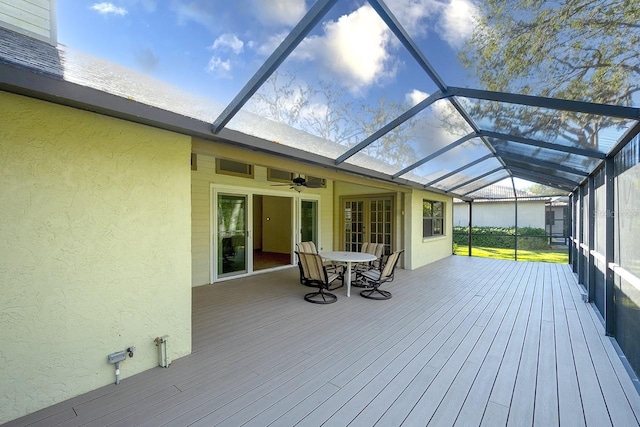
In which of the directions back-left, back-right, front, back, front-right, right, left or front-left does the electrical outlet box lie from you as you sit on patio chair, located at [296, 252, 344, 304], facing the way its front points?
back

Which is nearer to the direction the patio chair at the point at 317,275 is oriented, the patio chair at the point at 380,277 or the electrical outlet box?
the patio chair

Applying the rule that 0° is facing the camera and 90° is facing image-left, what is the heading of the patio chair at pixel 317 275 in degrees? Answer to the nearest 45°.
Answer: approximately 225°

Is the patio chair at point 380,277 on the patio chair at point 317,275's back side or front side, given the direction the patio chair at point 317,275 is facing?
on the front side
